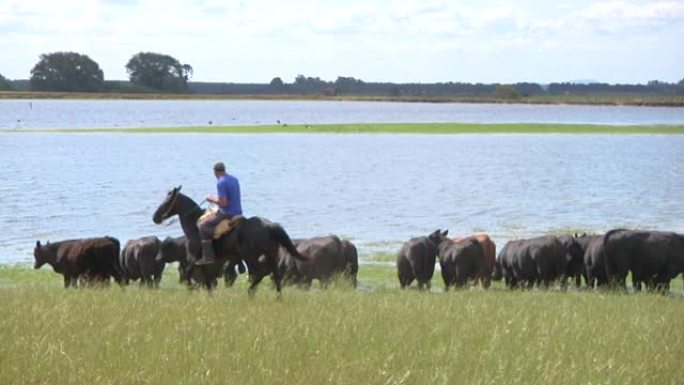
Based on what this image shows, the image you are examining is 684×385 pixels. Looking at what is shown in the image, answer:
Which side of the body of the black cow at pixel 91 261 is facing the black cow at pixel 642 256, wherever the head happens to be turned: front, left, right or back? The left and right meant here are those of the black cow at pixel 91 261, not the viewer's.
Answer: back

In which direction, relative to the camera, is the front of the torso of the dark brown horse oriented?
to the viewer's left

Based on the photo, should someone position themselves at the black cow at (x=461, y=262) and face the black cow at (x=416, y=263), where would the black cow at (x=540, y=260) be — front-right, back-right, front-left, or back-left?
back-right

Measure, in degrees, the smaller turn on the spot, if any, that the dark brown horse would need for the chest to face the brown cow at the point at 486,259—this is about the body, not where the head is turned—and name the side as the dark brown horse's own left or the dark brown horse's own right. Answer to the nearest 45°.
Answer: approximately 135° to the dark brown horse's own right

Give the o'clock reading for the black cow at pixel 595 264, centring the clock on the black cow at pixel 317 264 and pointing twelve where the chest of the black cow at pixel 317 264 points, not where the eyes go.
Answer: the black cow at pixel 595 264 is roughly at 6 o'clock from the black cow at pixel 317 264.

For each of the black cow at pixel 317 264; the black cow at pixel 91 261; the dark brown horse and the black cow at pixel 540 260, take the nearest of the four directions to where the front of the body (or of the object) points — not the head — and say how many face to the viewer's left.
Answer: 3

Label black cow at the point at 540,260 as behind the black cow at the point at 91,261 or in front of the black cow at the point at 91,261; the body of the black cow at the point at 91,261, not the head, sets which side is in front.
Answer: behind

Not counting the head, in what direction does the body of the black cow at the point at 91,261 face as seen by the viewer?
to the viewer's left

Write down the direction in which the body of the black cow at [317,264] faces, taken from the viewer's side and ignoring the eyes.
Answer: to the viewer's left
